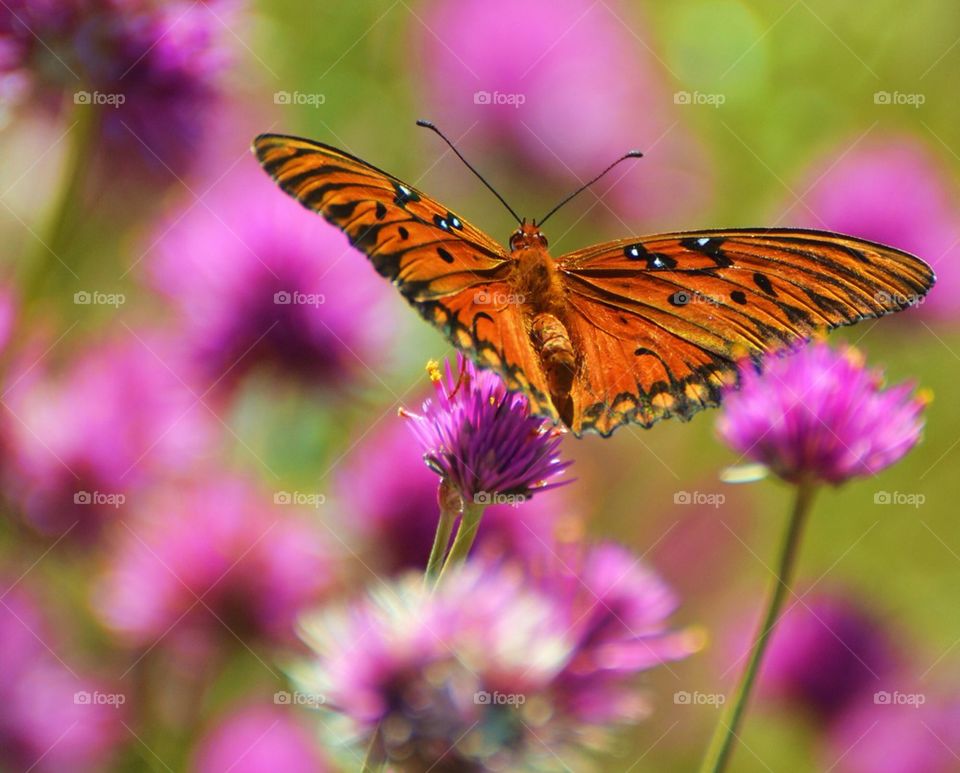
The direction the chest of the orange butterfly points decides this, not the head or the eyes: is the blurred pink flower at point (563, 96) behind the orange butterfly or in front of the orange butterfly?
in front

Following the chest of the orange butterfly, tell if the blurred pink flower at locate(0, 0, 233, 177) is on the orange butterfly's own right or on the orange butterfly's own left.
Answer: on the orange butterfly's own left

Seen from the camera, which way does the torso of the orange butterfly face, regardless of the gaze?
away from the camera

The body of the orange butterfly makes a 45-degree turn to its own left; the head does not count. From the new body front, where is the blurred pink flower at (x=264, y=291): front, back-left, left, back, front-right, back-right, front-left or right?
front

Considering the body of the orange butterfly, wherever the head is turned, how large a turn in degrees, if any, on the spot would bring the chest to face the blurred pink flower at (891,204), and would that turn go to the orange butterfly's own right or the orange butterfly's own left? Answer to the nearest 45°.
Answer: approximately 45° to the orange butterfly's own right
